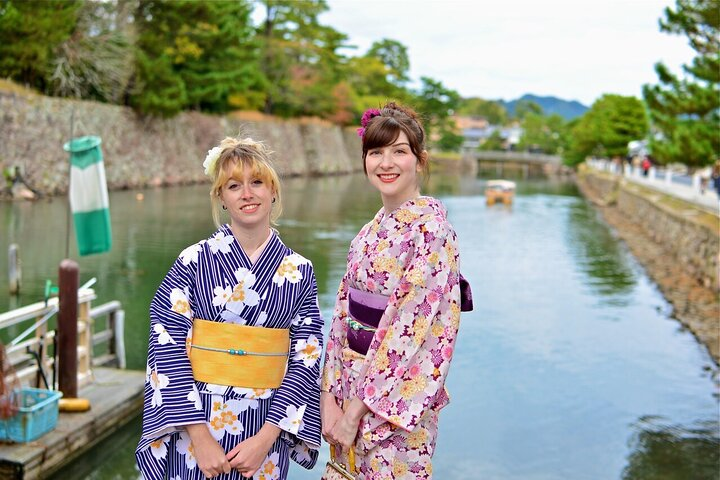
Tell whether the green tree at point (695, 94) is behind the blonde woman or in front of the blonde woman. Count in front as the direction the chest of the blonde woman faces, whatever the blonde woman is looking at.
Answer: behind

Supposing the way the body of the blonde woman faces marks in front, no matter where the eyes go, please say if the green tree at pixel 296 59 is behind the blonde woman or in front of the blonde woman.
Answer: behind

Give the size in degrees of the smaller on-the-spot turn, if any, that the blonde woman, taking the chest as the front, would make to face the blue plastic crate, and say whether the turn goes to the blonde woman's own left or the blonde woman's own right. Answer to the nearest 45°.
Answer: approximately 135° to the blonde woman's own right

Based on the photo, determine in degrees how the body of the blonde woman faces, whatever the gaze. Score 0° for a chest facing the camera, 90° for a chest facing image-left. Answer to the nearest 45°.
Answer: approximately 0°

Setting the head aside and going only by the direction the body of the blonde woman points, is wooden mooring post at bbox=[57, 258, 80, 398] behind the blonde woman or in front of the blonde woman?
behind
